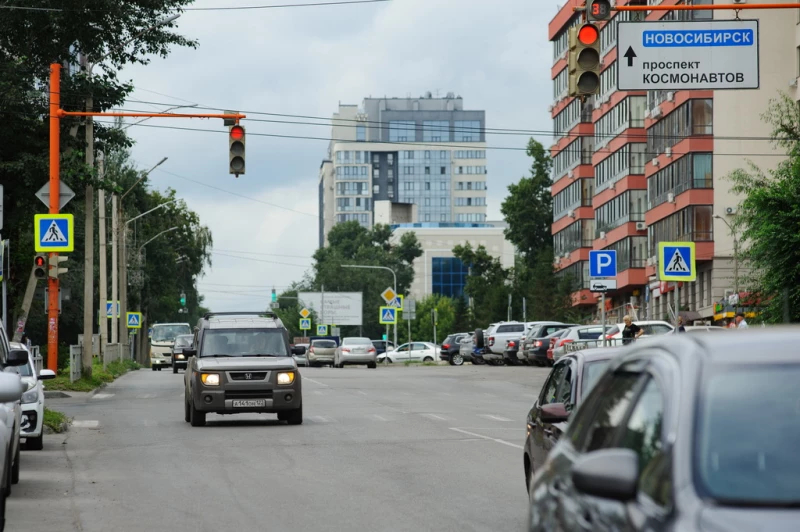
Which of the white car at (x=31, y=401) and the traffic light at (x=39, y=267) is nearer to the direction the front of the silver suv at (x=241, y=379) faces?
the white car

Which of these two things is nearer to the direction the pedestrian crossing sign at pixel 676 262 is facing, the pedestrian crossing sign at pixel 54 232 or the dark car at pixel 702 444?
the dark car

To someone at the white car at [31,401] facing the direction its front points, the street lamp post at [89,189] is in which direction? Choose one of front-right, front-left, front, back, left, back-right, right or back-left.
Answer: back

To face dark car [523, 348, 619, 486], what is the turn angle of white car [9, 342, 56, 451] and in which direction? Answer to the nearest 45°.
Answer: approximately 45° to its left

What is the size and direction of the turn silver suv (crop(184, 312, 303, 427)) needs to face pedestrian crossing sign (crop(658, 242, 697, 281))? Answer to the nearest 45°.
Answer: approximately 135° to its left

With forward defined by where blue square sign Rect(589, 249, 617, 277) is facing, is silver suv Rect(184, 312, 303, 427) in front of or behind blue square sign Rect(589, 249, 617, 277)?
in front
